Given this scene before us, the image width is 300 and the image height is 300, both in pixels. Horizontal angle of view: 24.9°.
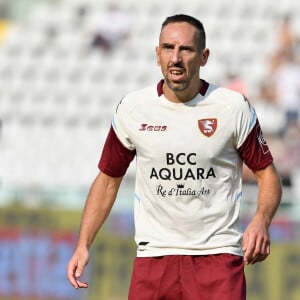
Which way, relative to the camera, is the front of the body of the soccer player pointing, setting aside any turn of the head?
toward the camera
